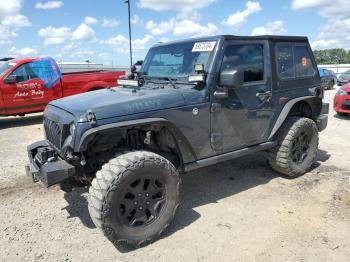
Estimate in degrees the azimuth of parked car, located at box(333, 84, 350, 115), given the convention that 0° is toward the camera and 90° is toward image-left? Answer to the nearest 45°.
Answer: approximately 45°

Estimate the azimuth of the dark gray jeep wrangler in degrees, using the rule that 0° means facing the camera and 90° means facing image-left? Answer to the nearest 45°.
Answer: approximately 45°

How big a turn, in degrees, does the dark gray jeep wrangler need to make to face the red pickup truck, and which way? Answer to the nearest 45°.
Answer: approximately 90° to its right

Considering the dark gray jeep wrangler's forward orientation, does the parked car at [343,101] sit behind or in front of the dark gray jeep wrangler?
behind

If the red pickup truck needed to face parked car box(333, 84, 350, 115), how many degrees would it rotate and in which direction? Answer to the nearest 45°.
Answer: approximately 135° to its left

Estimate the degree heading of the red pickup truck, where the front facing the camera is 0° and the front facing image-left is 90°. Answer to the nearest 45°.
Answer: approximately 45°

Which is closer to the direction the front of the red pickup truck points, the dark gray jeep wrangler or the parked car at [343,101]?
the dark gray jeep wrangler
